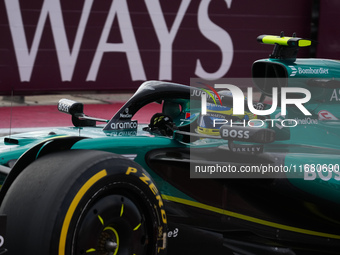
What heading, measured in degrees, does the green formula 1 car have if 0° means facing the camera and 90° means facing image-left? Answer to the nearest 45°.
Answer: approximately 45°
